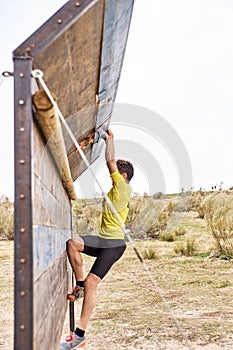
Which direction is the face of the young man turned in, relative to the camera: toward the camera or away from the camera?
away from the camera

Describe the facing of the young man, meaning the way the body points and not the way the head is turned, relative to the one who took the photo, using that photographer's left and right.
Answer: facing to the left of the viewer

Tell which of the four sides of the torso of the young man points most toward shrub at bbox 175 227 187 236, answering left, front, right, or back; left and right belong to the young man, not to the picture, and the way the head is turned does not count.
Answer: right

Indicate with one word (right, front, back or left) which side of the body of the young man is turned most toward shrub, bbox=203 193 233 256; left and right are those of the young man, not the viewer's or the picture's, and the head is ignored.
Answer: right

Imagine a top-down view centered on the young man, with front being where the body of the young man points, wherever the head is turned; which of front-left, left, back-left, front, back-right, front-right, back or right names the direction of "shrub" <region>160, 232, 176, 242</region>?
right

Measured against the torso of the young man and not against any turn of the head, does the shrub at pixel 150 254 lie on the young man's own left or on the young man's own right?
on the young man's own right
